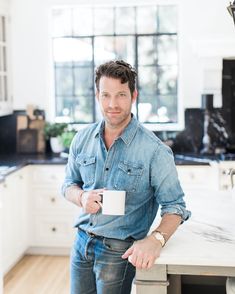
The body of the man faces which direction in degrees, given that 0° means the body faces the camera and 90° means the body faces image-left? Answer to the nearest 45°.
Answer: approximately 45°

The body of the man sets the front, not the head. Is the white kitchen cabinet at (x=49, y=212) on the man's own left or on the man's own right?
on the man's own right

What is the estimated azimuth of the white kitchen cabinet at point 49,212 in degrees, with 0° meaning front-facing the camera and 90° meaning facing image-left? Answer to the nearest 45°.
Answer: approximately 0°

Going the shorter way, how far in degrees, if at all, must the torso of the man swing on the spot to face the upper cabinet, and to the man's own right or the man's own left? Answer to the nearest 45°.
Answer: approximately 135° to the man's own right
